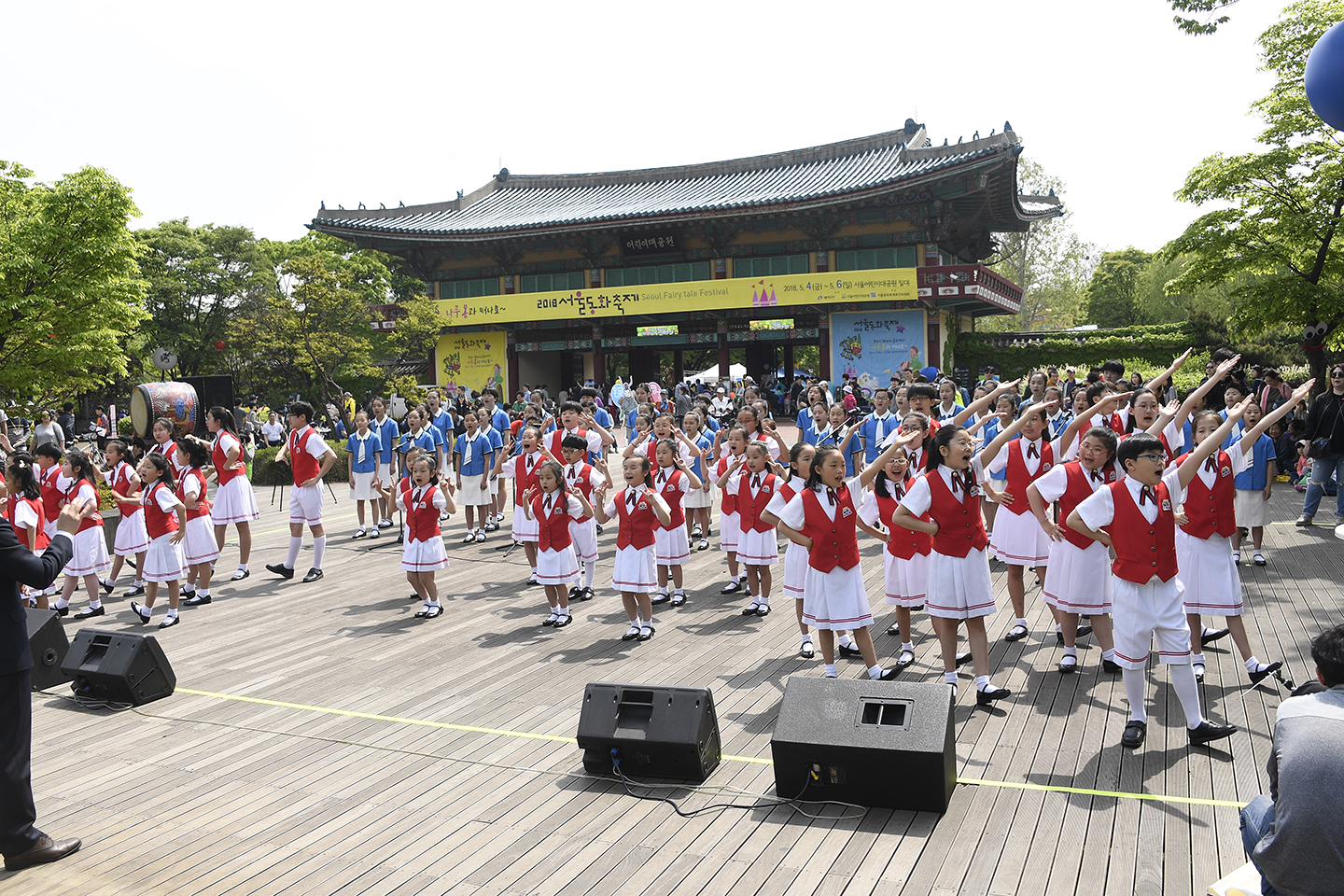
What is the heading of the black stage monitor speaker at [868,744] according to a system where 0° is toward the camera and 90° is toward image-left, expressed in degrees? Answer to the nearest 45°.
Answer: approximately 180°

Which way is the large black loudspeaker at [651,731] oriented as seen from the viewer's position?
away from the camera

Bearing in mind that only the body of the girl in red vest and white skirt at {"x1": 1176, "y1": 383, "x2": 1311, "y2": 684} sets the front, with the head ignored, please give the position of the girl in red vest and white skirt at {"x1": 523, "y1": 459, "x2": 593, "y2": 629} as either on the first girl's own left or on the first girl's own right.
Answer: on the first girl's own right

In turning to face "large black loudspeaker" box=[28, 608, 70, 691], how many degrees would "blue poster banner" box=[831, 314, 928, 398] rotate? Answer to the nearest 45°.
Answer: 0° — it already faces it

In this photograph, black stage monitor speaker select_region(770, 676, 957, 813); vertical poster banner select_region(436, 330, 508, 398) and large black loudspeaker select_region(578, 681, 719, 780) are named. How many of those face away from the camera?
2

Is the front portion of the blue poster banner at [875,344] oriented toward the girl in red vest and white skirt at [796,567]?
yes

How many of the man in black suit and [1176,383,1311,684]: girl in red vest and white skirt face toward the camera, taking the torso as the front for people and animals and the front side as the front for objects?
1

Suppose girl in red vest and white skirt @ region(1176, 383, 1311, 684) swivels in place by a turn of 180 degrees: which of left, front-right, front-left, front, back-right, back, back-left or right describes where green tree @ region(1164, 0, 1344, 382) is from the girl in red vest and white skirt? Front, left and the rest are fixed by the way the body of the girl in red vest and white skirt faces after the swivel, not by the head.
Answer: front

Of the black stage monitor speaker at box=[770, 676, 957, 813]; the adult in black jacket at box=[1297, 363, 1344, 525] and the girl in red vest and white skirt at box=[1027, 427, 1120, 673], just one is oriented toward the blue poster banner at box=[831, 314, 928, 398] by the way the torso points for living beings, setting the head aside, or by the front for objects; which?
the black stage monitor speaker

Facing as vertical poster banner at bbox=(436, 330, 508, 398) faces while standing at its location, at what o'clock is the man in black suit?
The man in black suit is roughly at 12 o'clock from the vertical poster banner.

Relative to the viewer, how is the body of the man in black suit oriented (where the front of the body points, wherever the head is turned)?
to the viewer's right

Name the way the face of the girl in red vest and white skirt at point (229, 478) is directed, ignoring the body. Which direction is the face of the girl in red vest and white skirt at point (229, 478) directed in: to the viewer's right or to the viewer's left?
to the viewer's left

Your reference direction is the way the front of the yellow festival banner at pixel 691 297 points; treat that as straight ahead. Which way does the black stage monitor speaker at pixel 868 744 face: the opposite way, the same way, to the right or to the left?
the opposite way

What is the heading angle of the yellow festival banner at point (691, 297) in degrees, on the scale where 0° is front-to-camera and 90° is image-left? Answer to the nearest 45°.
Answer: approximately 0°

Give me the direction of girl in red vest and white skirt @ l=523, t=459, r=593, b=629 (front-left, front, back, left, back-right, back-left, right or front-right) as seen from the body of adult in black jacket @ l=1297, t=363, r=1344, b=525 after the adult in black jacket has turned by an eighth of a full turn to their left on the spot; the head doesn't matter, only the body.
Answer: front-right
